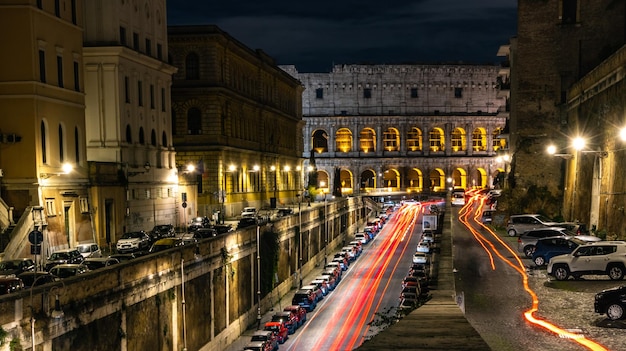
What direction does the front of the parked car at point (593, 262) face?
to the viewer's left

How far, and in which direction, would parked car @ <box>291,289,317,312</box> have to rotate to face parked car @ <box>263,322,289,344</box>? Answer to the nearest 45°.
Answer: approximately 180°

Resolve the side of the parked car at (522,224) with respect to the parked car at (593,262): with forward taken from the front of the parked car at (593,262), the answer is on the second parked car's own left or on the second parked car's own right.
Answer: on the second parked car's own right

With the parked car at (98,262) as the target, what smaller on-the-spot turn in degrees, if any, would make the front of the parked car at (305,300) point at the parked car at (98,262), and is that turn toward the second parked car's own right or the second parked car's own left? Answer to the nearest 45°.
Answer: approximately 135° to the second parked car's own left

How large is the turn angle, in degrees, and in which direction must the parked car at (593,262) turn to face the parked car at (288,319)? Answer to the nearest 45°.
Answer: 0° — it already faces it

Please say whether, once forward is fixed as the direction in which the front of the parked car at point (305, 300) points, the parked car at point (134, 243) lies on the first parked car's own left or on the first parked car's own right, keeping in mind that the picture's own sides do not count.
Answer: on the first parked car's own left

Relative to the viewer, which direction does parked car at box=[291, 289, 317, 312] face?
away from the camera
